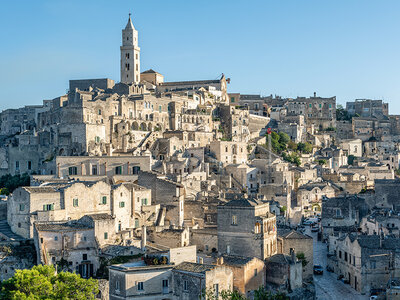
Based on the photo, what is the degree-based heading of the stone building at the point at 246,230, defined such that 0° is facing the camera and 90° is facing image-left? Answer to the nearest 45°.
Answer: approximately 315°

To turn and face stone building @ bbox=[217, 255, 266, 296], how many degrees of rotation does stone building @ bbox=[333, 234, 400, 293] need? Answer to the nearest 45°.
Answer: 0° — it already faces it

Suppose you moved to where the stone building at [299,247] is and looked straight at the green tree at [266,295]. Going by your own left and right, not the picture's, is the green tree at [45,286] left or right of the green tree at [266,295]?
right

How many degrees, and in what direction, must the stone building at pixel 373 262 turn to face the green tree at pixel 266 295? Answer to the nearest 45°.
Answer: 0° — it already faces it

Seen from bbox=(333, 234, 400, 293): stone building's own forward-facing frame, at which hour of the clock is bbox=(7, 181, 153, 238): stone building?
bbox=(7, 181, 153, 238): stone building is roughly at 1 o'clock from bbox=(333, 234, 400, 293): stone building.

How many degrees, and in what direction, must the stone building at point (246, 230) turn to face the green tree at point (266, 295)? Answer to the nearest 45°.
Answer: approximately 45° to its right

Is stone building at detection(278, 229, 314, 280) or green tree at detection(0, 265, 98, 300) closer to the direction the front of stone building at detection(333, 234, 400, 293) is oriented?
the green tree

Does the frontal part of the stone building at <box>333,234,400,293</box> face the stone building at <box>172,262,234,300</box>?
yes

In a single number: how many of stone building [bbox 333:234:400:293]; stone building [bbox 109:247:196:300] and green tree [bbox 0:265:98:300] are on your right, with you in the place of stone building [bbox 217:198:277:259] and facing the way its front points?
2

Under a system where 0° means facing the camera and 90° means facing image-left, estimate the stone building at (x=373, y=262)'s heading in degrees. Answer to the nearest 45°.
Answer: approximately 45°
